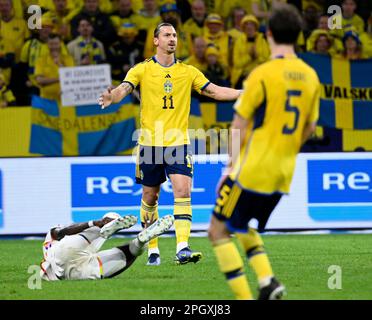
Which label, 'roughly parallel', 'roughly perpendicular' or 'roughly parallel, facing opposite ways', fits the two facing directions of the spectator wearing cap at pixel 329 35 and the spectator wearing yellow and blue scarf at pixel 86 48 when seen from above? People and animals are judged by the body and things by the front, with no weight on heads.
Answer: roughly parallel

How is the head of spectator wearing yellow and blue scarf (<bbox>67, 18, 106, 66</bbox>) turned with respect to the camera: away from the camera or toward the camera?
toward the camera

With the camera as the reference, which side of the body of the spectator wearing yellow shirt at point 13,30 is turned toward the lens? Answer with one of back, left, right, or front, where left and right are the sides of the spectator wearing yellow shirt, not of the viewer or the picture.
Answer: front

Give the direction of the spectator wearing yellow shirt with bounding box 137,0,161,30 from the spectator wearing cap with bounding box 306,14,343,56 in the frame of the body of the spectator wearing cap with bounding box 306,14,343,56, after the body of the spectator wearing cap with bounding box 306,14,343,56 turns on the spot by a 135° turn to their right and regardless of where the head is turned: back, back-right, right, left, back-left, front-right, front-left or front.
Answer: front-left

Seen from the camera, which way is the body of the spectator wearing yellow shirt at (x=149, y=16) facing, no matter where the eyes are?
toward the camera

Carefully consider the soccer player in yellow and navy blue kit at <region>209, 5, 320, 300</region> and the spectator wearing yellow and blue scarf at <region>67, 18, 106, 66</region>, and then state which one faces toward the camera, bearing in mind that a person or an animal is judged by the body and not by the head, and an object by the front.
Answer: the spectator wearing yellow and blue scarf

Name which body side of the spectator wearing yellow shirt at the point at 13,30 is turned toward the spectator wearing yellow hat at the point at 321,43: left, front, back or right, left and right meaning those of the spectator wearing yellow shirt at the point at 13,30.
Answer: left

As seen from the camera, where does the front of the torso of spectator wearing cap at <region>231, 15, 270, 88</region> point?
toward the camera

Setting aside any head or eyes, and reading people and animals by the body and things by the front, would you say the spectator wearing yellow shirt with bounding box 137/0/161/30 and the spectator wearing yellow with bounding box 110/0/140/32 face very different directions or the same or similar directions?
same or similar directions

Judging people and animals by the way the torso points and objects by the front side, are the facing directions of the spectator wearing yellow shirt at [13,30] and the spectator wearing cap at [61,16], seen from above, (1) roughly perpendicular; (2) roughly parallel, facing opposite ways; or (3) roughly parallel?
roughly parallel

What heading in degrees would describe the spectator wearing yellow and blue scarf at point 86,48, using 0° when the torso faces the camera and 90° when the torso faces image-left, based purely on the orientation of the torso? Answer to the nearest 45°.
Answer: approximately 0°

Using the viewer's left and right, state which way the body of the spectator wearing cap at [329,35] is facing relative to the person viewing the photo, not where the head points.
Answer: facing the viewer
